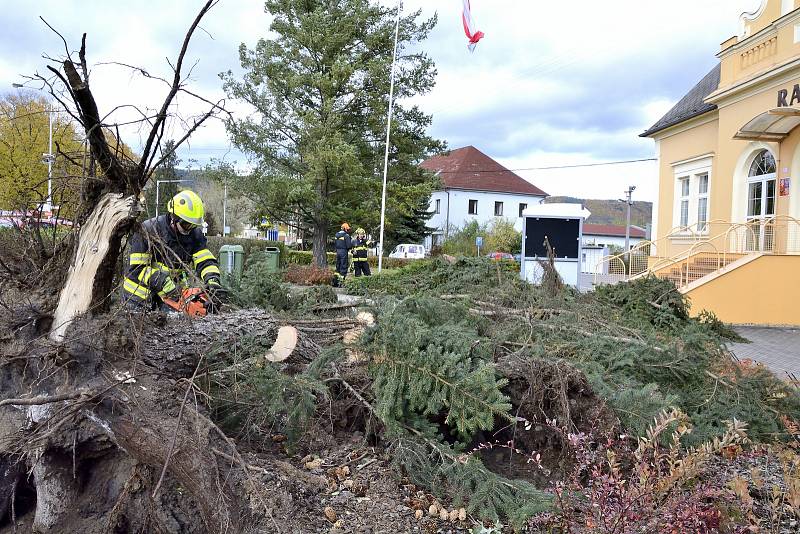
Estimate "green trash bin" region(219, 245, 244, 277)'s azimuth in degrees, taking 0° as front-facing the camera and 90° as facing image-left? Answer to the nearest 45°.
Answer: approximately 0°

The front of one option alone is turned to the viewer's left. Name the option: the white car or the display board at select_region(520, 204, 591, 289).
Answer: the white car

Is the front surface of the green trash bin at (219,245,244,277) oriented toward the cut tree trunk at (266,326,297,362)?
yes

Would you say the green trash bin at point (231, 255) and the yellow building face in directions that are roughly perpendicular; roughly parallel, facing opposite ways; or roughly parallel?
roughly perpendicular

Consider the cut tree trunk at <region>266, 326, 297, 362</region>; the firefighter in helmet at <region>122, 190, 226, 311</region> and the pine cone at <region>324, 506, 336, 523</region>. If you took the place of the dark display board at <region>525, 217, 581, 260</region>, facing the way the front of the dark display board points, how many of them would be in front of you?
3

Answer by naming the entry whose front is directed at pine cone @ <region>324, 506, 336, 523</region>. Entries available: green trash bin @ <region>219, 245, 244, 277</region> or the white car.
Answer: the green trash bin

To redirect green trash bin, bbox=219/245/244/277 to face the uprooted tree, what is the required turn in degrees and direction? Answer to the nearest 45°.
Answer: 0° — it already faces it

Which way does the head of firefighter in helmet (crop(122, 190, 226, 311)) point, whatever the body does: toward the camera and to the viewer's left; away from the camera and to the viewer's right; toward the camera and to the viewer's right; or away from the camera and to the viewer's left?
toward the camera and to the viewer's right

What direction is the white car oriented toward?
to the viewer's left
